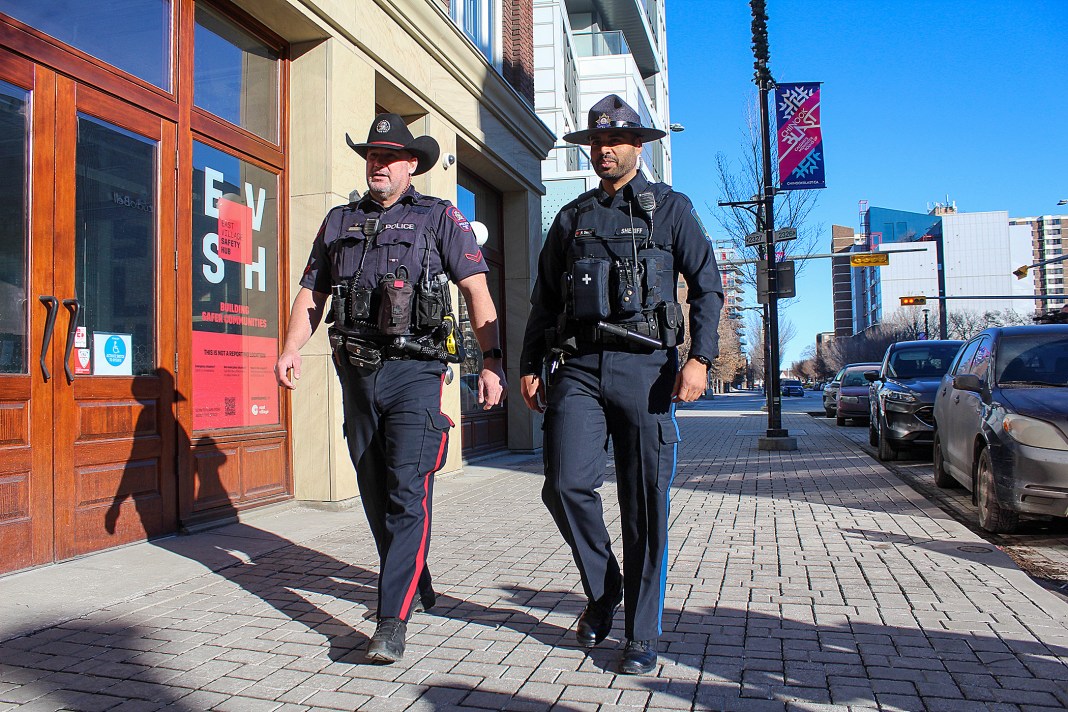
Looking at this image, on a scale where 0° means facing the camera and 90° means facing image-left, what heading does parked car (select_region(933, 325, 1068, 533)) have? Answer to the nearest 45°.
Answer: approximately 315°

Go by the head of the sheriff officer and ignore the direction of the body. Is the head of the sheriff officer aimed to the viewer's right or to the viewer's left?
to the viewer's left

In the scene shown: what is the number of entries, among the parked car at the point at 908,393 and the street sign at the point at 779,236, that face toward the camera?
2

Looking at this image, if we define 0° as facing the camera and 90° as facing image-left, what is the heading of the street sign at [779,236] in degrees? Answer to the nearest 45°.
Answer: approximately 0°

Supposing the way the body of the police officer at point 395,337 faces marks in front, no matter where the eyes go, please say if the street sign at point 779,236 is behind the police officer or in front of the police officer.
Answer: behind

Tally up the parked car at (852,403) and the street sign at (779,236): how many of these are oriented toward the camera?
2

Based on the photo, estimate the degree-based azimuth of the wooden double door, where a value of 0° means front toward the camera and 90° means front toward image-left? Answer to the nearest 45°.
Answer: approximately 315°

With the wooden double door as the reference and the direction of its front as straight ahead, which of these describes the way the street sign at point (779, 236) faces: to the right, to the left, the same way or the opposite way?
to the right

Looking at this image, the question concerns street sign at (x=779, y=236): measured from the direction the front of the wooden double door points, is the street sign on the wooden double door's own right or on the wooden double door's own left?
on the wooden double door's own left

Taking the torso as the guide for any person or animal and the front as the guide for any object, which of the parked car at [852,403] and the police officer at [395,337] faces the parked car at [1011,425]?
the parked car at [852,403]
